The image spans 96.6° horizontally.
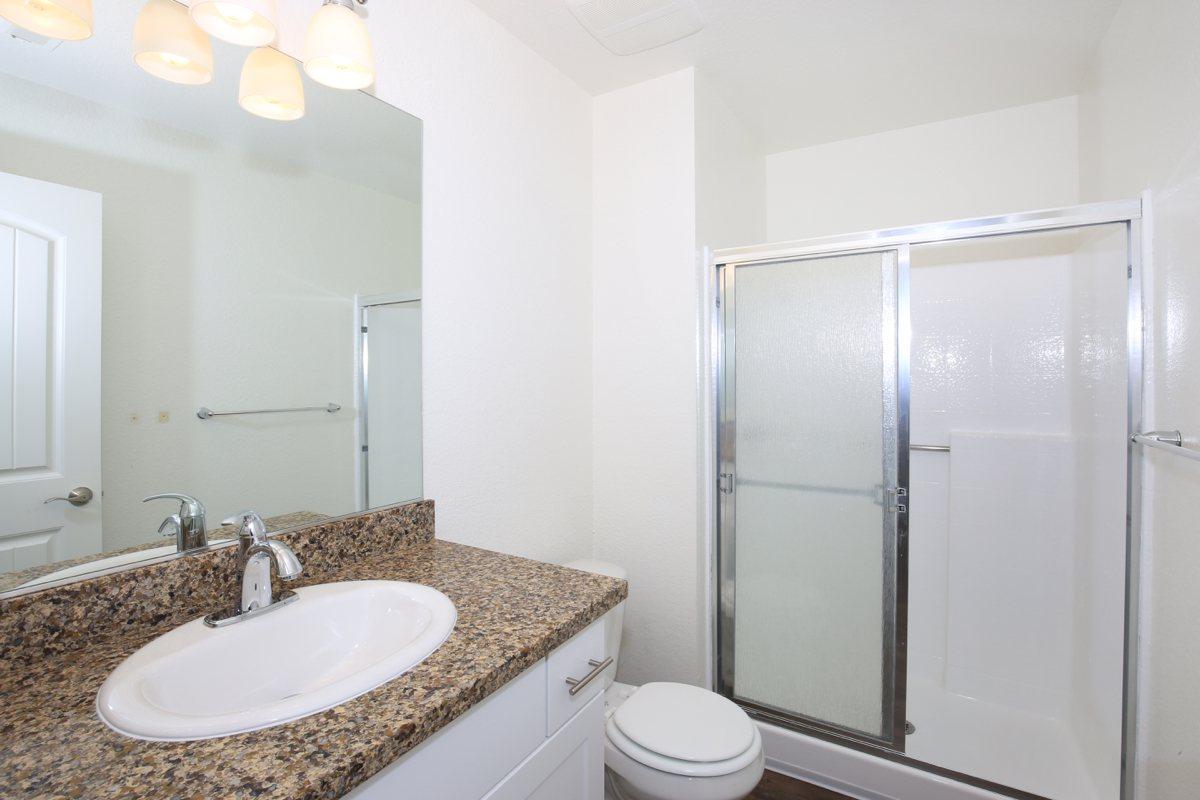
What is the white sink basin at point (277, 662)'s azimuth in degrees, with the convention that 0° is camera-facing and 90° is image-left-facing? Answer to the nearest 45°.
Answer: approximately 315°

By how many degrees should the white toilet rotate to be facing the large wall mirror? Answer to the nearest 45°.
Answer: approximately 90° to its right

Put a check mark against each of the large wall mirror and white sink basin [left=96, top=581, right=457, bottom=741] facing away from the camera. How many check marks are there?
0

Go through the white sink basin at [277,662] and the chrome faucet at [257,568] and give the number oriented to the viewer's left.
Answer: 0

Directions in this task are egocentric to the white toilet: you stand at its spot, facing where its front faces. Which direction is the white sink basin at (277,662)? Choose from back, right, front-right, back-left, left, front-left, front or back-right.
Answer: right

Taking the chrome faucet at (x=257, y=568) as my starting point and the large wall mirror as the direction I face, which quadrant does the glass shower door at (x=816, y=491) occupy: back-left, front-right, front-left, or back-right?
back-right

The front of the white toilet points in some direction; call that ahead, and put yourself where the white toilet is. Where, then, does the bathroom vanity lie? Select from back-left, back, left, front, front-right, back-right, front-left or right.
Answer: right

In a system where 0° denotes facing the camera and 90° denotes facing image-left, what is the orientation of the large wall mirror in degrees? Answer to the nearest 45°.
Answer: approximately 315°

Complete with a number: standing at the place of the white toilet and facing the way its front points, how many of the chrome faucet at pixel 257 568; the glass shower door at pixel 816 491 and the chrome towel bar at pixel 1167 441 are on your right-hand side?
1

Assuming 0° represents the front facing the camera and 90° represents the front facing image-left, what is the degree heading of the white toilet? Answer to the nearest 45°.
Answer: approximately 315°

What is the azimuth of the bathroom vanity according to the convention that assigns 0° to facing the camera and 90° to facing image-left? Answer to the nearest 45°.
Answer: approximately 315°

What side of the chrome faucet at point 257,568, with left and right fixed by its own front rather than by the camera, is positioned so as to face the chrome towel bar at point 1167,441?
front
